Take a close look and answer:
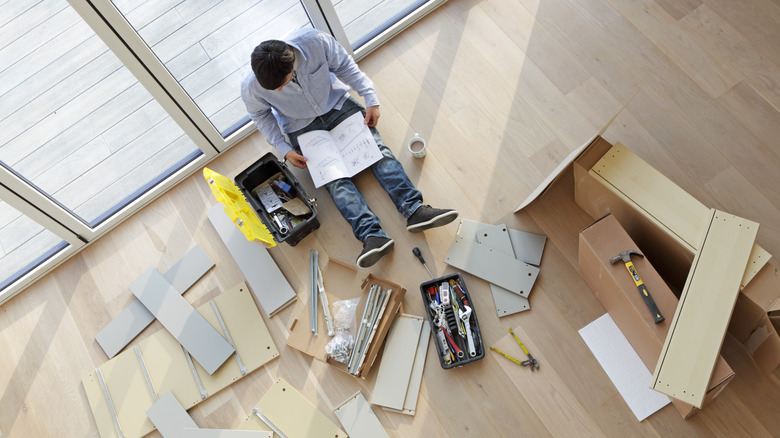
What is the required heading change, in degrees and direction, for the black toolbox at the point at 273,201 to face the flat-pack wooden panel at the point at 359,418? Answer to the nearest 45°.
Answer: approximately 135° to its right

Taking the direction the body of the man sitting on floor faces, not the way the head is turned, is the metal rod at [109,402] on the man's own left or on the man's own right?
on the man's own right

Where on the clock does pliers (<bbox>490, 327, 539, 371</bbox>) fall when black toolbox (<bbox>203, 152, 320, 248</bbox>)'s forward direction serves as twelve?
The pliers is roughly at 2 o'clock from the black toolbox.

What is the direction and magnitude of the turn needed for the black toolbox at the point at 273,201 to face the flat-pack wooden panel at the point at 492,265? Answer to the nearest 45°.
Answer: approximately 90° to its right

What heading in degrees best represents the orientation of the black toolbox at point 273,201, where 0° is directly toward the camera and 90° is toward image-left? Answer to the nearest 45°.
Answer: approximately 225°

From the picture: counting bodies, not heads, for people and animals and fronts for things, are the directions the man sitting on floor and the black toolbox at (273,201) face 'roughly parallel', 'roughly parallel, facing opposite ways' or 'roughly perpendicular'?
roughly perpendicular

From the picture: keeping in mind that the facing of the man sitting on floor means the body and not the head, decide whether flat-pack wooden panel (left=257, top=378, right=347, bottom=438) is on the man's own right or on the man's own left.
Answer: on the man's own right

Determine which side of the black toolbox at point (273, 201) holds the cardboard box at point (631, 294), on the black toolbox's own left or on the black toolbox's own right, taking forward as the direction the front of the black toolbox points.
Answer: on the black toolbox's own right

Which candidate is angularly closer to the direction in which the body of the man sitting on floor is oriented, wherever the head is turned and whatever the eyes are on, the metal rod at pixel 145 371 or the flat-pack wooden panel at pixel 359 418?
the flat-pack wooden panel
